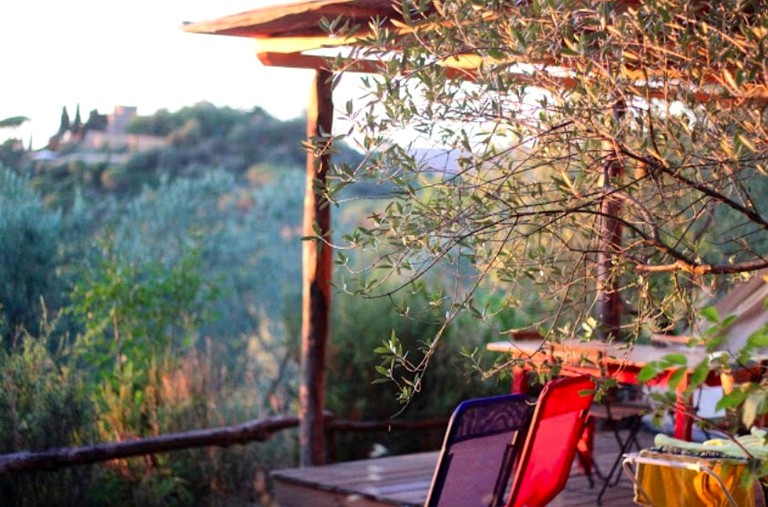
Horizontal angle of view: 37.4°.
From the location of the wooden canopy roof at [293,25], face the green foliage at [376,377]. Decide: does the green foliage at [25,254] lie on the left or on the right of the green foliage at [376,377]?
left

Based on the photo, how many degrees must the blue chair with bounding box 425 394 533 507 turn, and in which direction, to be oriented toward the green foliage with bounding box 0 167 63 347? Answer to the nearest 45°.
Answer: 0° — it already faces it

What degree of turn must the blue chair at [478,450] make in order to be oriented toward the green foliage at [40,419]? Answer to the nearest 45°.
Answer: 0° — it already faces it

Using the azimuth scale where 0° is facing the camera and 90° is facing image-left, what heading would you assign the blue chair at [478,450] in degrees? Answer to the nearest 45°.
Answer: approximately 135°
